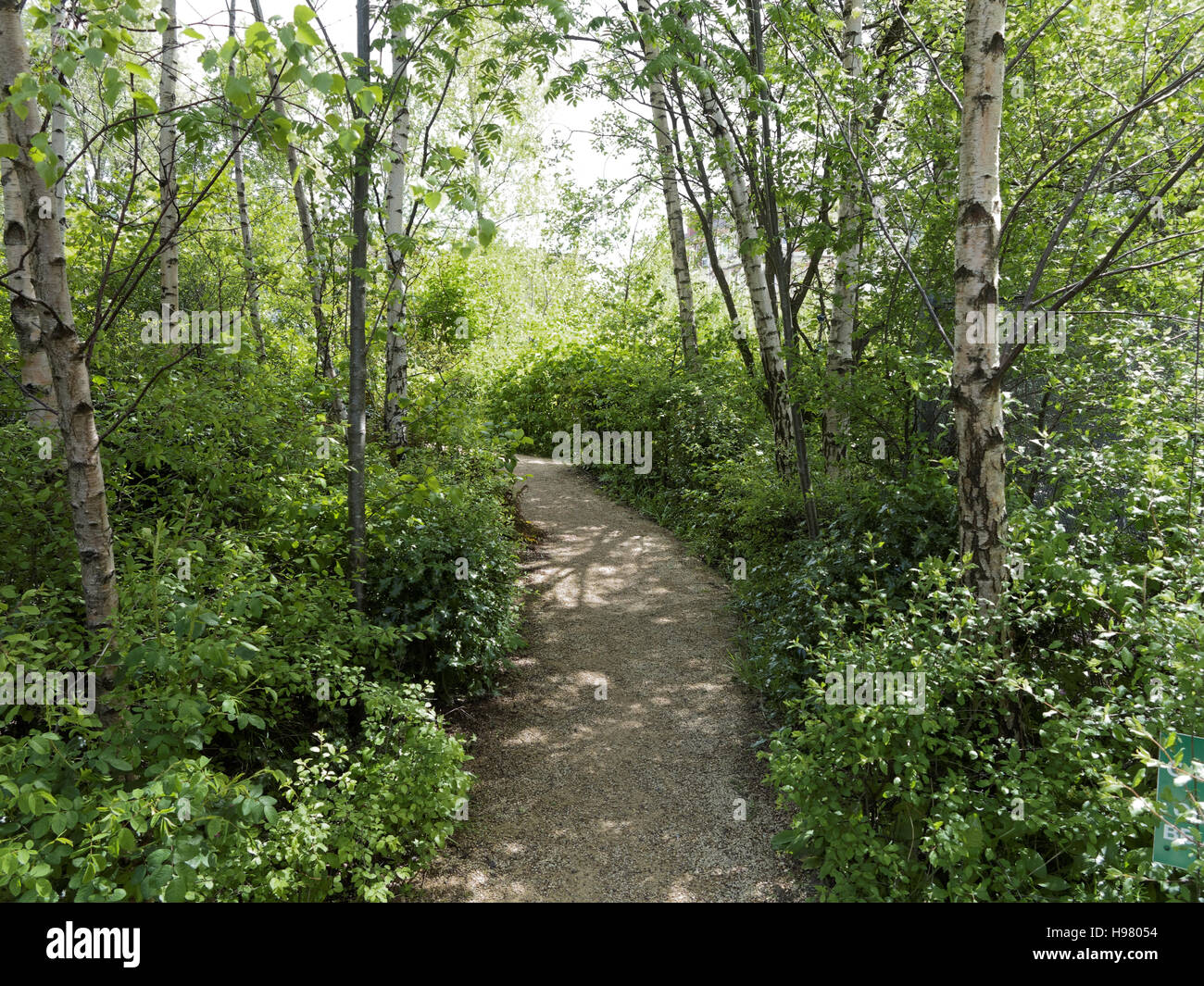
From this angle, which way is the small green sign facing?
toward the camera
